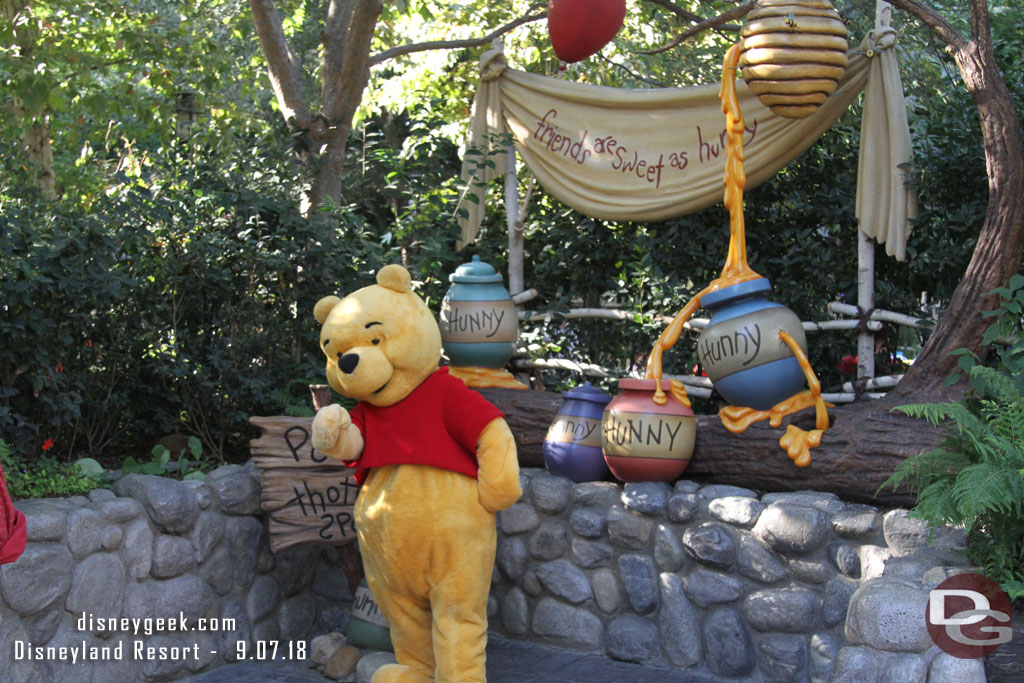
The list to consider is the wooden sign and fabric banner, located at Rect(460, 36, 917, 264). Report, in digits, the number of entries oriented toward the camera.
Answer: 2

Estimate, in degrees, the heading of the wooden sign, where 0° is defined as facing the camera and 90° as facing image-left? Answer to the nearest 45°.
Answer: approximately 0°

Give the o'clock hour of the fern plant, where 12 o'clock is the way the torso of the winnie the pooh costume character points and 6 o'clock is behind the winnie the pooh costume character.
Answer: The fern plant is roughly at 8 o'clock from the winnie the pooh costume character.

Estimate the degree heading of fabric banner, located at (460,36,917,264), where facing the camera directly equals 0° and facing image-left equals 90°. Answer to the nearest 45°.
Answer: approximately 0°

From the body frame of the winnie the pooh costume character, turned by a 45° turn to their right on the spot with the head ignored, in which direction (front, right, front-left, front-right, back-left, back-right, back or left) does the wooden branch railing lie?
back-right

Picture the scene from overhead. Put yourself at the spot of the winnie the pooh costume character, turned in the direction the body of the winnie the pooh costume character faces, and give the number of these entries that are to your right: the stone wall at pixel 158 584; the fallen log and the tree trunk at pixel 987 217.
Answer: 1

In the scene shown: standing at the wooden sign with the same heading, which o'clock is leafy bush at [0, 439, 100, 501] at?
The leafy bush is roughly at 3 o'clock from the wooden sign.

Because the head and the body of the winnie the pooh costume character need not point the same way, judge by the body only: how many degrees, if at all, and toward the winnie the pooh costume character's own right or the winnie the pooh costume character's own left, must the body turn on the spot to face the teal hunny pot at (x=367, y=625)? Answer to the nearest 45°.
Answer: approximately 135° to the winnie the pooh costume character's own right

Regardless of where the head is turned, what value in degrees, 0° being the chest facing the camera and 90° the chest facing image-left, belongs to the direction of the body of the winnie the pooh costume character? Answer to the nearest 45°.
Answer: approximately 45°

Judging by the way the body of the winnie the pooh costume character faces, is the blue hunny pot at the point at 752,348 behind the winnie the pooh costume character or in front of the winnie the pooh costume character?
behind

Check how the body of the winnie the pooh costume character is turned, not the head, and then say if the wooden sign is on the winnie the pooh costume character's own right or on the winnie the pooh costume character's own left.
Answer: on the winnie the pooh costume character's own right

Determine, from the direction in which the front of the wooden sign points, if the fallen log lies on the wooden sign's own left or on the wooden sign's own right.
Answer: on the wooden sign's own left

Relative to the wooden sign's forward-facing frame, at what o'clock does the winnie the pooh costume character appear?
The winnie the pooh costume character is roughly at 11 o'clock from the wooden sign.

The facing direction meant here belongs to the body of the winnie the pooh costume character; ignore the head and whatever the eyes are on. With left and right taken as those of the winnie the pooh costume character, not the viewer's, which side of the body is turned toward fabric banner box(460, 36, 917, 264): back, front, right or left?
back
